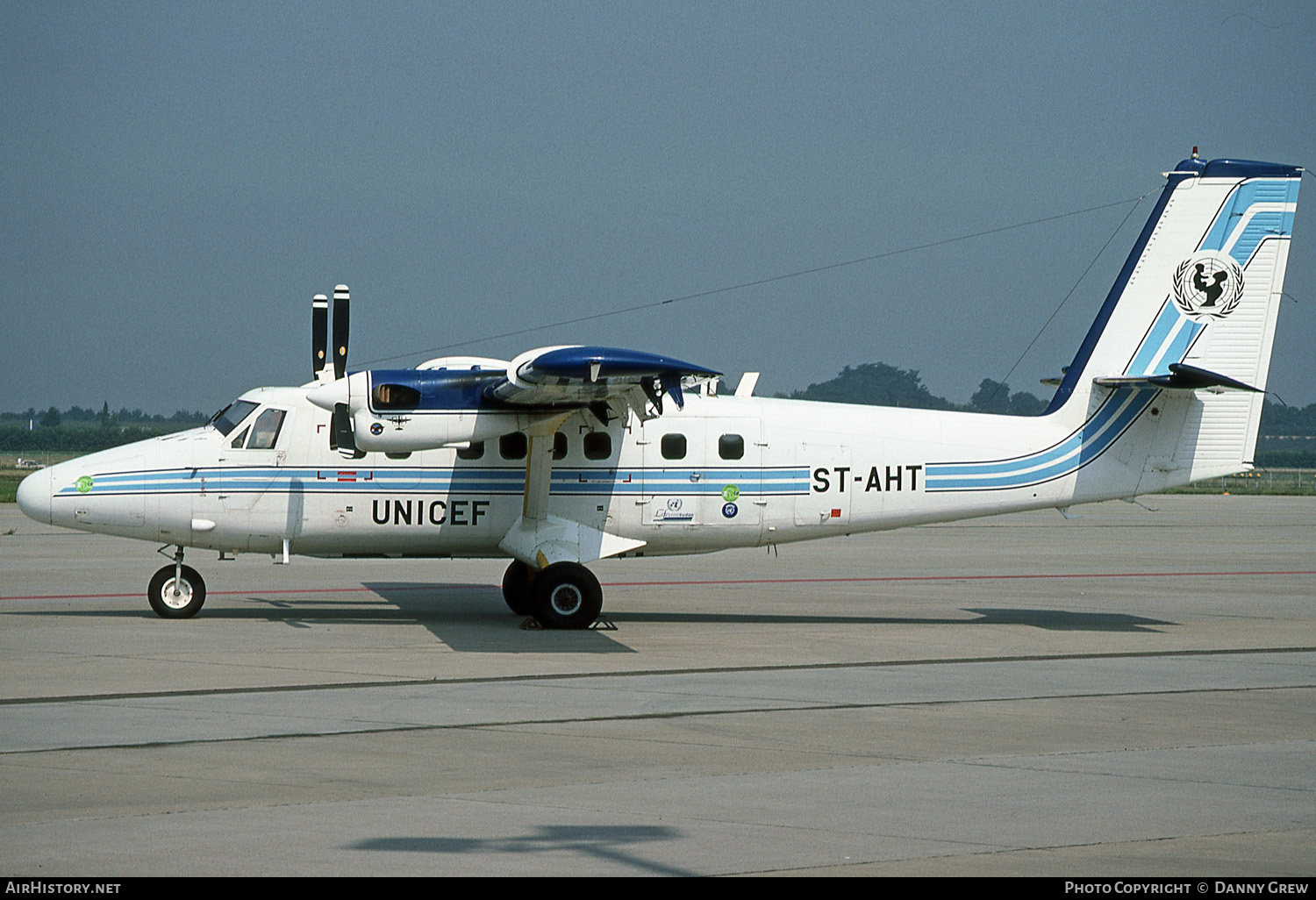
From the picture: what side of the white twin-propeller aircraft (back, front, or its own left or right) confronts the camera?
left
